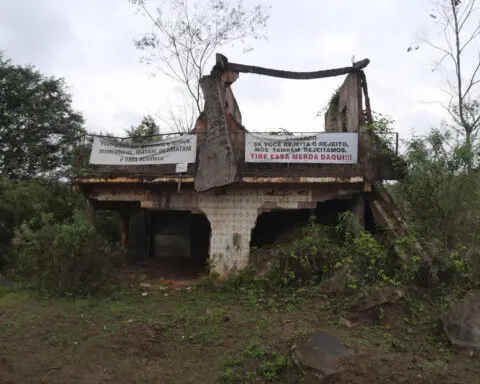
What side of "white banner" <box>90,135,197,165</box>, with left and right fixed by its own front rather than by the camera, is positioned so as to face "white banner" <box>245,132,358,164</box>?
left

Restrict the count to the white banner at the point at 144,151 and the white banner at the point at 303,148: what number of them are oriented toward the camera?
2

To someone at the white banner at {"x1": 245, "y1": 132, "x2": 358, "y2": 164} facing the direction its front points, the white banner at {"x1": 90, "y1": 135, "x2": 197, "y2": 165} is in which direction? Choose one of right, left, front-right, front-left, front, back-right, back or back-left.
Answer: right

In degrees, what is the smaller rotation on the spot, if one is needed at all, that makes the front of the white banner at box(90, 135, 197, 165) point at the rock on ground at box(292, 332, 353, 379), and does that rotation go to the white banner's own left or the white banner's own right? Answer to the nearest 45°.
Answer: approximately 45° to the white banner's own left

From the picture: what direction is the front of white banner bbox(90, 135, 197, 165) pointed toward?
toward the camera

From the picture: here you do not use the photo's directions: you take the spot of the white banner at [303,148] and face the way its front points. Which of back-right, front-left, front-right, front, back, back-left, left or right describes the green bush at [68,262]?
right

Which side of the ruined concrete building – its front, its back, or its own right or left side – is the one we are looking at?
front

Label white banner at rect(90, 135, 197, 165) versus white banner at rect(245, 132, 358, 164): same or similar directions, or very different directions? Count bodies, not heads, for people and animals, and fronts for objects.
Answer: same or similar directions

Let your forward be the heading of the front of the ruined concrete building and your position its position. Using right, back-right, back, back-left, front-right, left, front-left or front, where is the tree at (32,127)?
back-right

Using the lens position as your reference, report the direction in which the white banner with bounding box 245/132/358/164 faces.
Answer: facing the viewer

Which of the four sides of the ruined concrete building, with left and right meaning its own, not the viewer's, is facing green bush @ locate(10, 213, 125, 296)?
right

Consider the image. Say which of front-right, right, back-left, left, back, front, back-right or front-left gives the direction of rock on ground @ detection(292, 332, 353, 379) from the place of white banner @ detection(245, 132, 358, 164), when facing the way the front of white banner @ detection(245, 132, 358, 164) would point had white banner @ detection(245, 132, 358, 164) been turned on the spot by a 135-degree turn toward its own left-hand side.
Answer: back-right

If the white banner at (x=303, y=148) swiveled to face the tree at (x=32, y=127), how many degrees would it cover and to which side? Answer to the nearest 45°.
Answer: approximately 135° to its right
